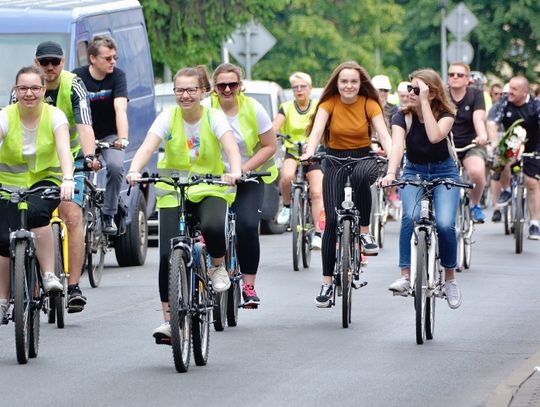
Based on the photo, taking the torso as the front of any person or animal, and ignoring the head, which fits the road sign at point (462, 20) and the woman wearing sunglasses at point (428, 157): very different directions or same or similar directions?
very different directions

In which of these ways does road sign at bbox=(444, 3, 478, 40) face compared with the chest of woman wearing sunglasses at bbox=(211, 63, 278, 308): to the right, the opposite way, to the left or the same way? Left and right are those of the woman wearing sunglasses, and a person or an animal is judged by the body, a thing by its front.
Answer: the opposite way

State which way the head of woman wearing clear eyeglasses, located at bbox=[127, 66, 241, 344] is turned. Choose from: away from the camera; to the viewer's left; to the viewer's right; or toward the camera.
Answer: toward the camera

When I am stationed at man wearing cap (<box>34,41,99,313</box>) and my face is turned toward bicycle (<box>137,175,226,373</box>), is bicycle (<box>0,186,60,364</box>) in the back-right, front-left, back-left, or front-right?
front-right

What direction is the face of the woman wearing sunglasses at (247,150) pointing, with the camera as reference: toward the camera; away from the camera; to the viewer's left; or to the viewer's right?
toward the camera

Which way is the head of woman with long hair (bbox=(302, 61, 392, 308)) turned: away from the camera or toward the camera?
toward the camera

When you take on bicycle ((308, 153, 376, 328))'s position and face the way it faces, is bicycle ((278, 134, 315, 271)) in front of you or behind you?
behind

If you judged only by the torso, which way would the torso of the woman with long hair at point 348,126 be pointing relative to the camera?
toward the camera

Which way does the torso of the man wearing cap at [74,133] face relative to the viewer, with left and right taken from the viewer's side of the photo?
facing the viewer

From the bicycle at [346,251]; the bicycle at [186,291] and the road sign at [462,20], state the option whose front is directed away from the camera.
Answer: the road sign

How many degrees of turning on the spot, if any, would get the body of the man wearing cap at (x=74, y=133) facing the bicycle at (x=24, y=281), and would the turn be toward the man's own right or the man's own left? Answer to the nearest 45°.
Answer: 0° — they already face it

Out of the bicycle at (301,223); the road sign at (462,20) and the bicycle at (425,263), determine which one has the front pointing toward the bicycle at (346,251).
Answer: the bicycle at (301,223)

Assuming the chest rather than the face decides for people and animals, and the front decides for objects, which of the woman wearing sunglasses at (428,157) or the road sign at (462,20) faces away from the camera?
the road sign

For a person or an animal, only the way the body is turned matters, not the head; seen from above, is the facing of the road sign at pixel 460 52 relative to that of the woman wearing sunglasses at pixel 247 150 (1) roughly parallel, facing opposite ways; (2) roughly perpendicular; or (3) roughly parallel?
roughly parallel, facing opposite ways

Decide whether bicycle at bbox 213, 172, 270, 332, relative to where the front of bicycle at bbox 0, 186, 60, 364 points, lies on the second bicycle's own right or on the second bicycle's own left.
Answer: on the second bicycle's own left

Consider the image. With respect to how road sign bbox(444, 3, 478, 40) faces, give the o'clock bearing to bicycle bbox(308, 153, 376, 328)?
The bicycle is roughly at 6 o'clock from the road sign.

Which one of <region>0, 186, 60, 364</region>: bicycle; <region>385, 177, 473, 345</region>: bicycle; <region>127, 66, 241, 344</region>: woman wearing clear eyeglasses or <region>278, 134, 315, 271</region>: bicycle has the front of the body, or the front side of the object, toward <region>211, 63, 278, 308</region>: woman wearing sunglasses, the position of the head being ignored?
<region>278, 134, 315, 271</region>: bicycle

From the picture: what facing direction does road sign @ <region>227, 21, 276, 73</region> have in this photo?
away from the camera
